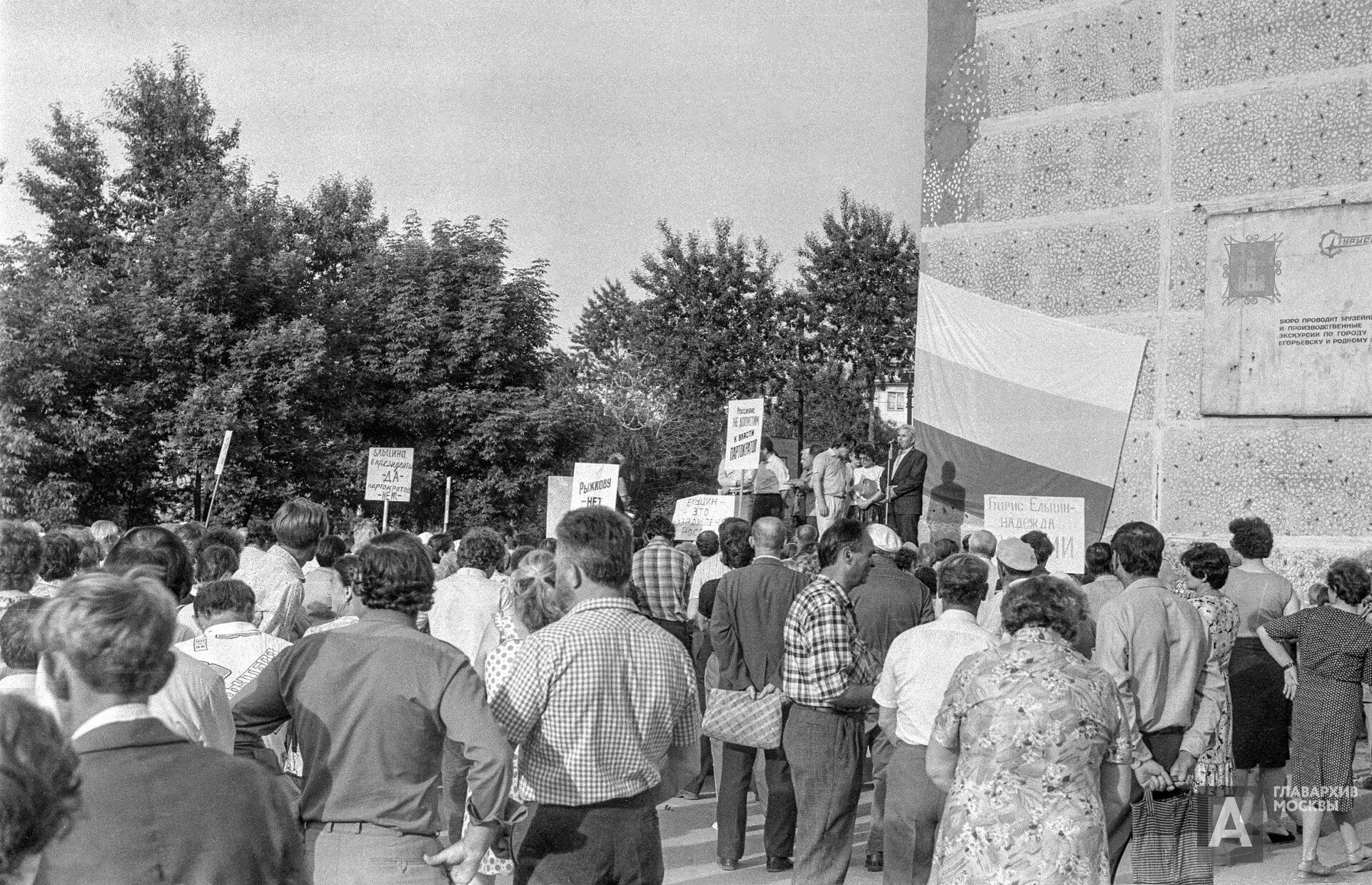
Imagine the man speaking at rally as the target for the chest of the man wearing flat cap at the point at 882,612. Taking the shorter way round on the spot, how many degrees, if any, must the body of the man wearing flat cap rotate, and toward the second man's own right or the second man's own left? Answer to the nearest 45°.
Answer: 0° — they already face them

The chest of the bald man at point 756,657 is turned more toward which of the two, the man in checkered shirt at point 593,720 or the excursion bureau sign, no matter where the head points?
the excursion bureau sign

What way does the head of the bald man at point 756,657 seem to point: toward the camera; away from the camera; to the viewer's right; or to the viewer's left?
away from the camera

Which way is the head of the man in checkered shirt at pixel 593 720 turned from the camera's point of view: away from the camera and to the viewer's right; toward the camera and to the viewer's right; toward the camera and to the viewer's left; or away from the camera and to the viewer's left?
away from the camera and to the viewer's left

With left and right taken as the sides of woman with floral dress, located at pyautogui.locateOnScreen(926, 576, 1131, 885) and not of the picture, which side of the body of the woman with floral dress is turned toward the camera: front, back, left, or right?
back

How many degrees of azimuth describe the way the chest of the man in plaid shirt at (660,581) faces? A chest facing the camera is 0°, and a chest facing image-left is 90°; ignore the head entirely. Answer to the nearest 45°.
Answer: approximately 180°

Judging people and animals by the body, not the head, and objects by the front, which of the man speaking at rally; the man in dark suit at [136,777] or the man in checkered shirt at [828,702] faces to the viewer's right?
the man in checkered shirt

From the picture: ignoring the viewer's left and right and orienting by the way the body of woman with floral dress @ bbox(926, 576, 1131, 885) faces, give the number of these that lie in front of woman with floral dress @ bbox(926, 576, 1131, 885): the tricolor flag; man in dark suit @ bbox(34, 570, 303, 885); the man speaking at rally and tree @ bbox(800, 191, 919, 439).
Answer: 3

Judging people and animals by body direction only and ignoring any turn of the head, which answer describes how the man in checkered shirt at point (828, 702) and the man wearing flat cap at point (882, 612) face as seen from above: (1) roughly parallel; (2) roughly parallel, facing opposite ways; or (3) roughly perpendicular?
roughly perpendicular

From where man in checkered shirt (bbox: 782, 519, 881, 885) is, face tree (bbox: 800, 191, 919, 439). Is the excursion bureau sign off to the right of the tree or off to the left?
right

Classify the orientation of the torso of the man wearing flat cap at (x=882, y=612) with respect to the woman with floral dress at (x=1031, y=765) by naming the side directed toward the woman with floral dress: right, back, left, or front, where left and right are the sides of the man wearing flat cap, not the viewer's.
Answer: back

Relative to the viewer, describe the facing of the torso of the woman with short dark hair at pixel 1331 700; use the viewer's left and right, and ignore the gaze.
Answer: facing away from the viewer

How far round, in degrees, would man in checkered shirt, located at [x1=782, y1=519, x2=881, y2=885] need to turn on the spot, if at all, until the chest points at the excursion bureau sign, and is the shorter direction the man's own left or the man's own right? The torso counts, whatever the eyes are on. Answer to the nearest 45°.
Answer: approximately 45° to the man's own left

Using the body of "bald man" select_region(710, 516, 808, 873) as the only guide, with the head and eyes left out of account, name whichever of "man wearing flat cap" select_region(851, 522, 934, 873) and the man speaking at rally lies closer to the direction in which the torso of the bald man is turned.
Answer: the man speaking at rally

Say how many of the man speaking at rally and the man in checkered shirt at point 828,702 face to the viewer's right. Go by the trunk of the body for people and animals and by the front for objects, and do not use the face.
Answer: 1

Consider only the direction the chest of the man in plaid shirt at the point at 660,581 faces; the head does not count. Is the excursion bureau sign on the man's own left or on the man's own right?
on the man's own right

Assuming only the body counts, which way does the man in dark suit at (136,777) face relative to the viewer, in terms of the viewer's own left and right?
facing away from the viewer

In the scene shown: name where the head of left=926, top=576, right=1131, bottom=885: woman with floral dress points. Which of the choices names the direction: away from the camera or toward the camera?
away from the camera

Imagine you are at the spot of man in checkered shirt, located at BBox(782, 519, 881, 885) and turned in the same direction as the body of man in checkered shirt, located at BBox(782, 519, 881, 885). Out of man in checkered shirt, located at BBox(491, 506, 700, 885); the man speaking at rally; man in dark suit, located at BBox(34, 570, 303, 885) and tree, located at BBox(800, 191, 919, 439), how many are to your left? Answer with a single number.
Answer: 2

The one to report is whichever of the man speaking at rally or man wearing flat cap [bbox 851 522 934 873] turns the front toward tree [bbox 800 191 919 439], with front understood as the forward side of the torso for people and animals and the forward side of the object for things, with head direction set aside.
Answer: the man wearing flat cap
